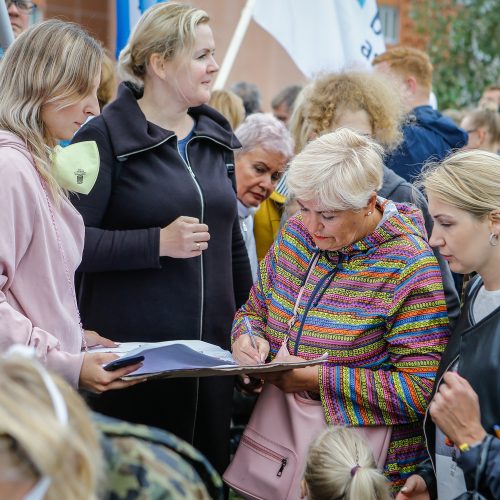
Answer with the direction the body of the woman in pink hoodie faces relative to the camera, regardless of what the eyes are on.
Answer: to the viewer's right

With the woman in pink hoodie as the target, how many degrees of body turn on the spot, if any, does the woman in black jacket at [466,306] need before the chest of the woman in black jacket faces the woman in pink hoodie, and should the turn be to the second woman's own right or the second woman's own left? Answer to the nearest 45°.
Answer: approximately 45° to the second woman's own right

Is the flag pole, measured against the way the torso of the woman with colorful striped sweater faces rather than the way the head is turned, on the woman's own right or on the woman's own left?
on the woman's own right

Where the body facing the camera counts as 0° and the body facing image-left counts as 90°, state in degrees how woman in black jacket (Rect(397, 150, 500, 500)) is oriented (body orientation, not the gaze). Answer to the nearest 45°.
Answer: approximately 45°

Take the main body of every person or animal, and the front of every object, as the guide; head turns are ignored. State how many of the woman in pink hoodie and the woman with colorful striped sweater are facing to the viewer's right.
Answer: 1

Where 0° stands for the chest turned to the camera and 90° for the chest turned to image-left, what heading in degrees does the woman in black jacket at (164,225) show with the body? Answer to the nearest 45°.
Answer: approximately 315°
